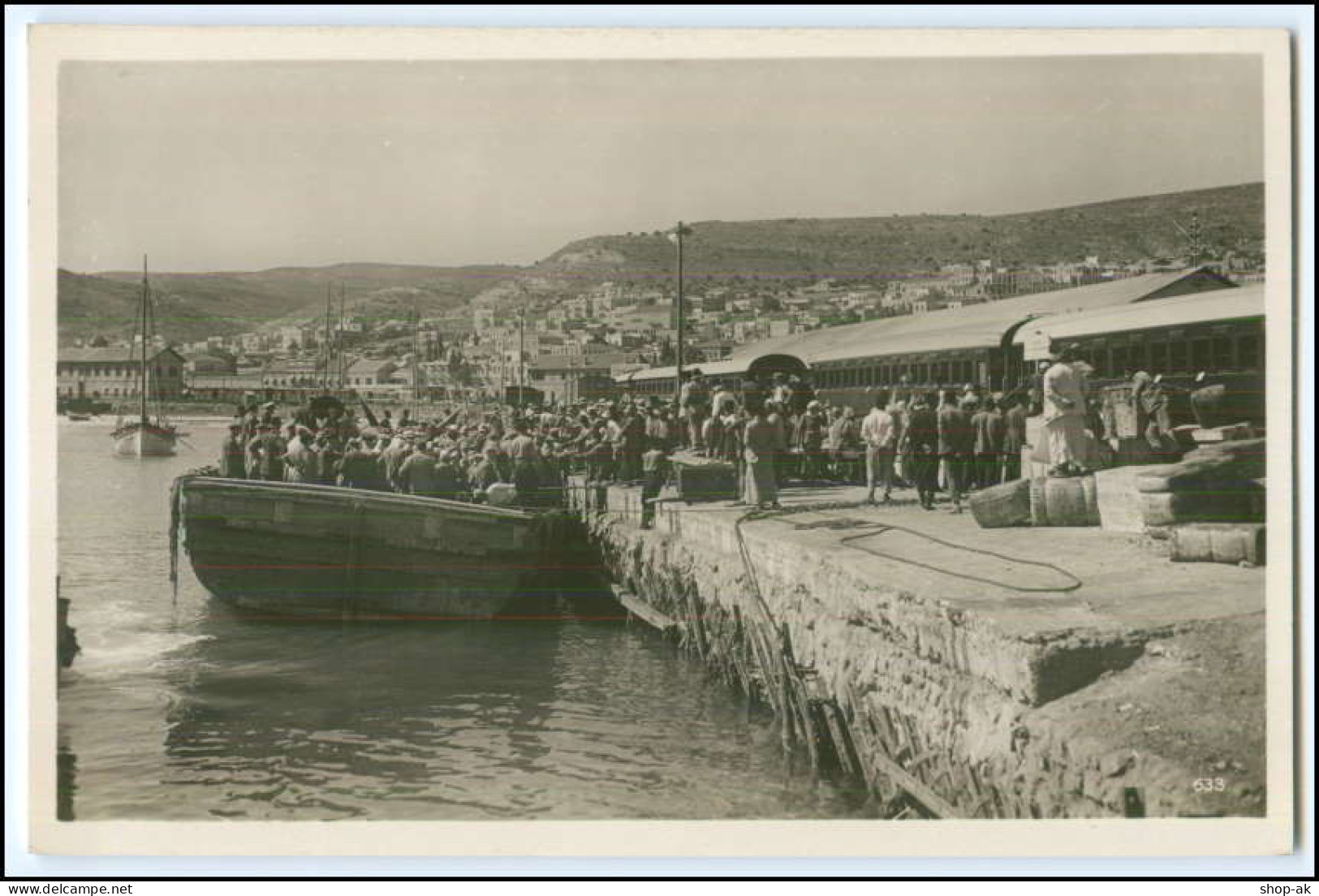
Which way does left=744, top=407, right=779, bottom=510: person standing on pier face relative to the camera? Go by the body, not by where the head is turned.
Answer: away from the camera

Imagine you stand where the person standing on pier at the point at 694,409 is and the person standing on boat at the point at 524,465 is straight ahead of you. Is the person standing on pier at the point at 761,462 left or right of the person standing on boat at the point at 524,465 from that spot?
left
